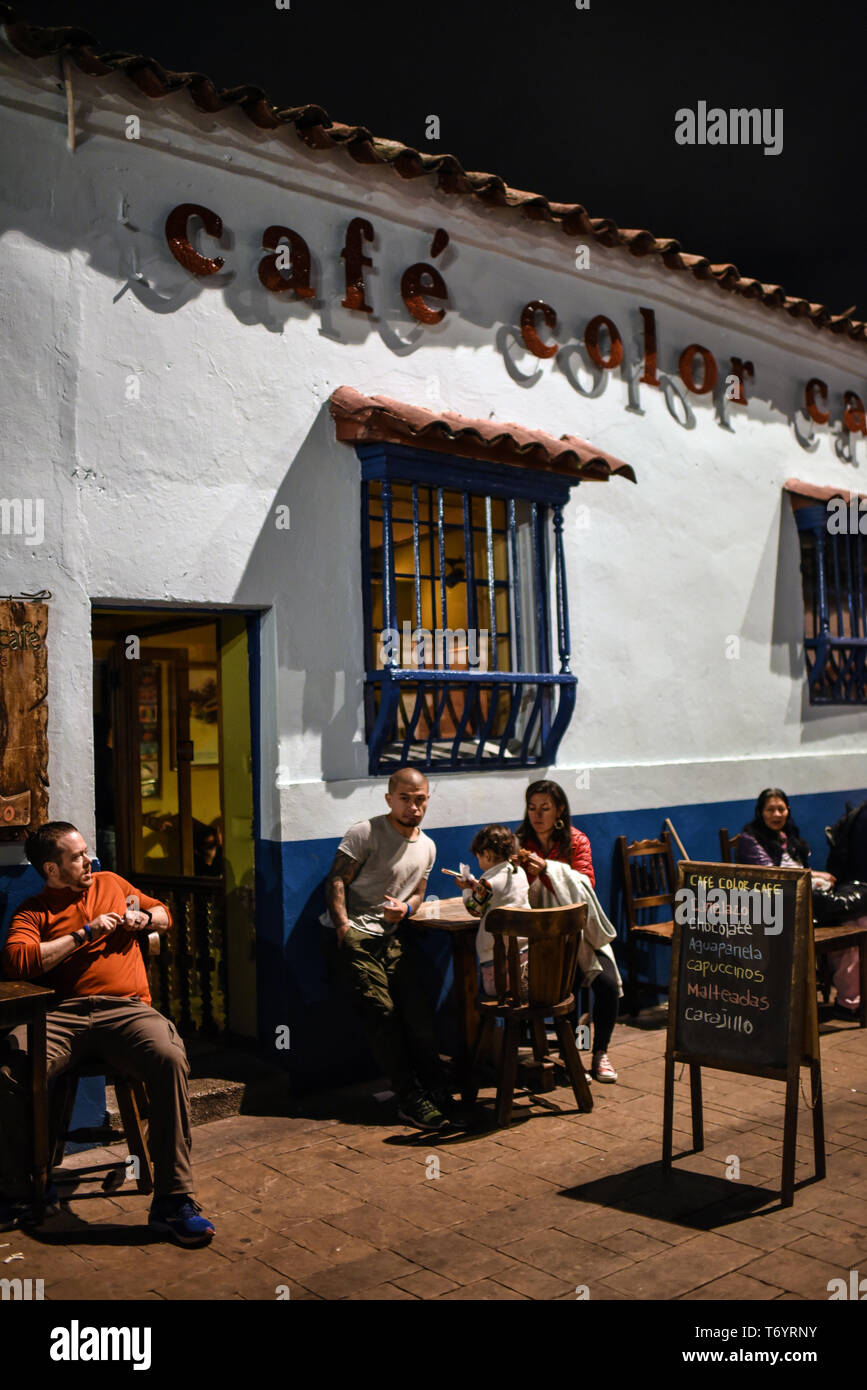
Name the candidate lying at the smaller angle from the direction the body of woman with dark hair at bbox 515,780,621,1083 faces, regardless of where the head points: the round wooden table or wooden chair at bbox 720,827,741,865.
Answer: the round wooden table

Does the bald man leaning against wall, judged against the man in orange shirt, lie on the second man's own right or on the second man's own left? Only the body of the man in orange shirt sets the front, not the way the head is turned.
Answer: on the second man's own left

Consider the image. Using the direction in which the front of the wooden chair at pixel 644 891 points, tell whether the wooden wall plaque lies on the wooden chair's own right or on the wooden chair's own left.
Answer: on the wooden chair's own right

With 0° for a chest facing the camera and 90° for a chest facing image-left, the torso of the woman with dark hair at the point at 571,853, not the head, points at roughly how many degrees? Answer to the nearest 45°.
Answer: approximately 45°

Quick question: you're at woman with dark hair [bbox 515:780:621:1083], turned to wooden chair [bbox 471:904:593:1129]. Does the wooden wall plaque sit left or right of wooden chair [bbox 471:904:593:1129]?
right

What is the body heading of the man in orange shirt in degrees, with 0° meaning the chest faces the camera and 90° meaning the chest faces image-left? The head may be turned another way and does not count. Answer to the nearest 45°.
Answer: approximately 315°

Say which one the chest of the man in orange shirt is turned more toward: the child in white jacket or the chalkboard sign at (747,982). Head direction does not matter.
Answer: the chalkboard sign
